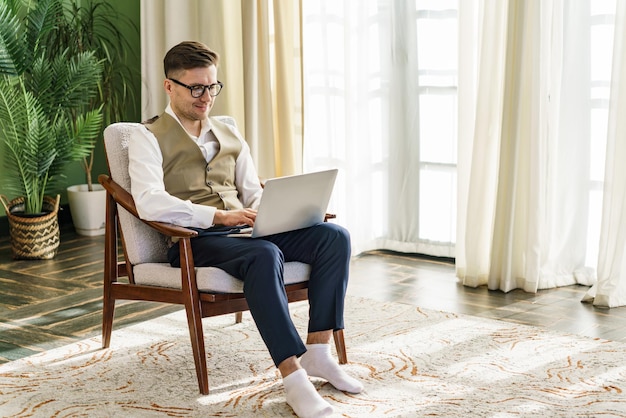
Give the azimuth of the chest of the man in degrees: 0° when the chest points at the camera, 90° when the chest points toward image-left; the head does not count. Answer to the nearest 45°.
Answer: approximately 315°

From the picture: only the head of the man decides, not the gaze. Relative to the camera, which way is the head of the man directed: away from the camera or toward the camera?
toward the camera

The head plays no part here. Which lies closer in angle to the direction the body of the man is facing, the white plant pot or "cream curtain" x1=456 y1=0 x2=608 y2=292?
the cream curtain

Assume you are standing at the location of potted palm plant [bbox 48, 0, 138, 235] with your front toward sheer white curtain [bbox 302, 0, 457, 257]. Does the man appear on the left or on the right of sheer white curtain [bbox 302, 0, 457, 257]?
right

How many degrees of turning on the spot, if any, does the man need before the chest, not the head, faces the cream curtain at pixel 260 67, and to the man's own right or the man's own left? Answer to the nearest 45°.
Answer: approximately 135° to the man's own left

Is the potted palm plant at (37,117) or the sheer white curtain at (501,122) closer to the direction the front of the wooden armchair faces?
the sheer white curtain

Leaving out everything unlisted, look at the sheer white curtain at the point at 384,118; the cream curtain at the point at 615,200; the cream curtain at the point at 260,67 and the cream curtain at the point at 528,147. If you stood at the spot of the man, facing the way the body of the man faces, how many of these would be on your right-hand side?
0

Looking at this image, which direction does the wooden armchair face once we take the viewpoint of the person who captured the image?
facing the viewer and to the right of the viewer

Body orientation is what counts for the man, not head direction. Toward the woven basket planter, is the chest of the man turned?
no

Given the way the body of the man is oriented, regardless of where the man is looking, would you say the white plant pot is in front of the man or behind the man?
behind

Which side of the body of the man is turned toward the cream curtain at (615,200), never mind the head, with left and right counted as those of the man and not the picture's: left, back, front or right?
left

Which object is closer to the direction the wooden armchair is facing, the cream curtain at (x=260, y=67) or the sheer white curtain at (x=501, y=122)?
the sheer white curtain

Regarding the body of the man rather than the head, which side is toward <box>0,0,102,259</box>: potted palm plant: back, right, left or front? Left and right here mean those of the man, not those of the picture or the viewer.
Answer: back

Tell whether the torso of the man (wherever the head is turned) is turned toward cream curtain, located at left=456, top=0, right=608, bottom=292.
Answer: no

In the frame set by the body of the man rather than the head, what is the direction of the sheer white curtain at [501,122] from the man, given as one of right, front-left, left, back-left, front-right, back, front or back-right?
left
